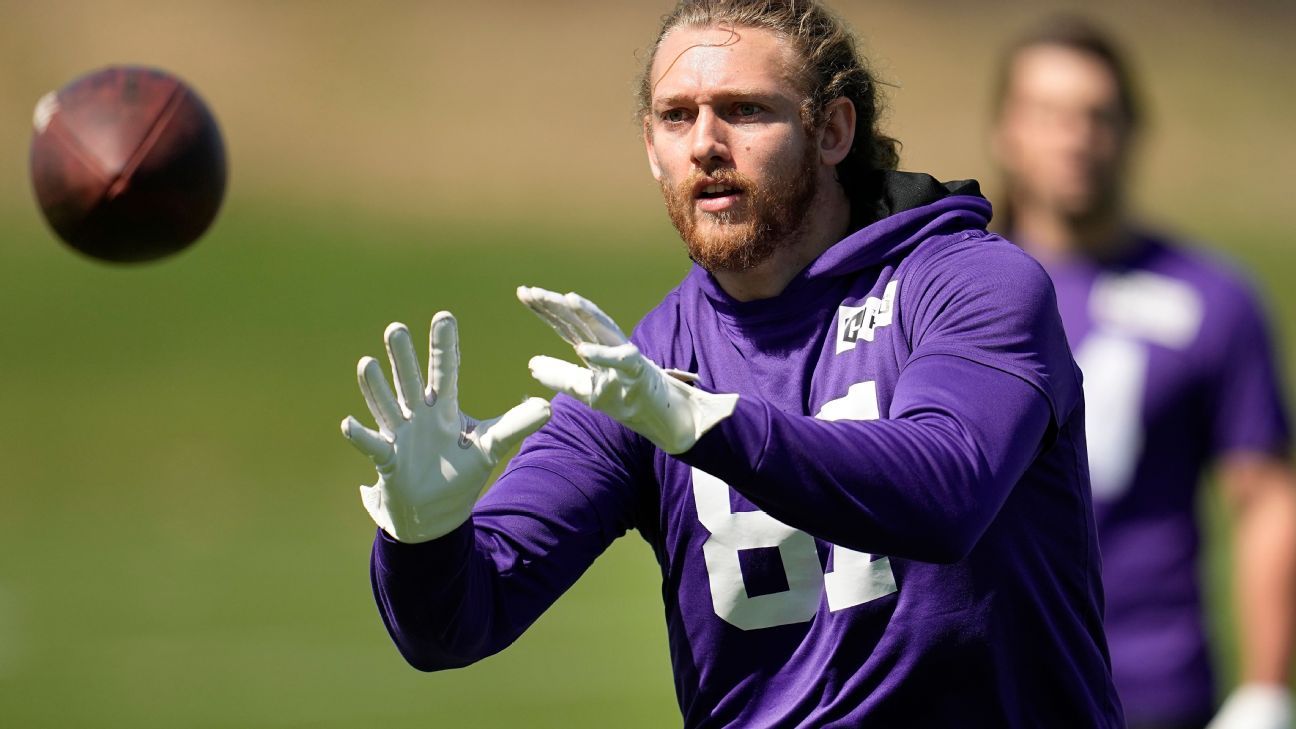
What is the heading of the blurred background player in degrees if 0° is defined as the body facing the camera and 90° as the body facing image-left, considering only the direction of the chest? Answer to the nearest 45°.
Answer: approximately 0°

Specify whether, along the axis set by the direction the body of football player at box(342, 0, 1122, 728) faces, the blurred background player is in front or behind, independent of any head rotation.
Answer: behind

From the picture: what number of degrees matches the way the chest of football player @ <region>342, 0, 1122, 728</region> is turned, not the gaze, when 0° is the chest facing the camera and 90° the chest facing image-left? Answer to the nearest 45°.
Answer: approximately 45°

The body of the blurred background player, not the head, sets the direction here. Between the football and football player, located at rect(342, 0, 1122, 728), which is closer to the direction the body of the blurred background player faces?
the football player

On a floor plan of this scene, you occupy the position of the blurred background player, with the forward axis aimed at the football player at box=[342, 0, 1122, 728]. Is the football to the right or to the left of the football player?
right

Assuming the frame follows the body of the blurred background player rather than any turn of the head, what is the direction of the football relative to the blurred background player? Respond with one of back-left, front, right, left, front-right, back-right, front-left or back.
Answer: front-right
